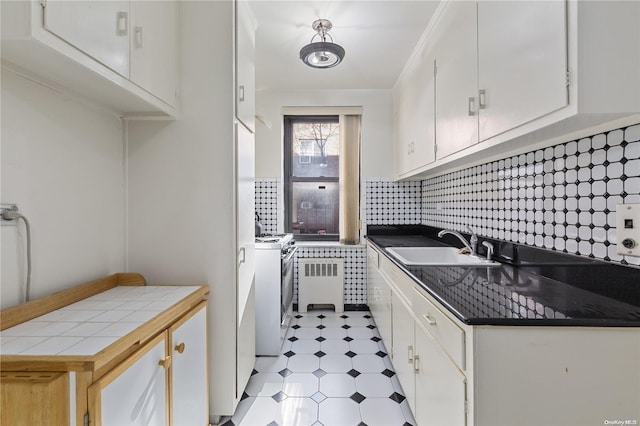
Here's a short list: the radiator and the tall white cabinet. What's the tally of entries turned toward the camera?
1

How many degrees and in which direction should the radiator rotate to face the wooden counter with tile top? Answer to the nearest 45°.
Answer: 0° — it already faces it

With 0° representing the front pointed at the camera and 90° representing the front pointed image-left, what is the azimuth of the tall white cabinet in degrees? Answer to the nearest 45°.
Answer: approximately 270°

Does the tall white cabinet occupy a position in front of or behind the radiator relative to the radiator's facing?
in front

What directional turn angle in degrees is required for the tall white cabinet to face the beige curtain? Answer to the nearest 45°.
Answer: approximately 45° to its left

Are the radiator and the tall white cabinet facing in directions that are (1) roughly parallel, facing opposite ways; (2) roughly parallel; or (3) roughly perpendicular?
roughly perpendicular

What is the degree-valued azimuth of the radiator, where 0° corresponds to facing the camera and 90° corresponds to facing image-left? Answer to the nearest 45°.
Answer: approximately 0°

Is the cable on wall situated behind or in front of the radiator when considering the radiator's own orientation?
in front
